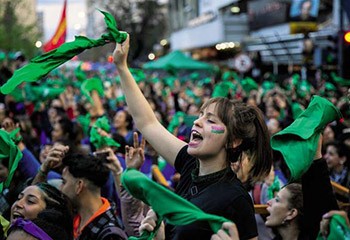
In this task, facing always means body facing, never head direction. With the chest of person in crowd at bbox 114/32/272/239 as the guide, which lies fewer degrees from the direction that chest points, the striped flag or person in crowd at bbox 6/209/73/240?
the person in crowd

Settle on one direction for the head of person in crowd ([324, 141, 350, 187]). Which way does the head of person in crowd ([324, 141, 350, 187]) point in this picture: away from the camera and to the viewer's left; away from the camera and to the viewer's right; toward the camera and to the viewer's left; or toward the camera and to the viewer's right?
toward the camera and to the viewer's left

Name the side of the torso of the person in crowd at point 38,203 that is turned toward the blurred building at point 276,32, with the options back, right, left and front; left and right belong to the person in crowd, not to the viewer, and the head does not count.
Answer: back

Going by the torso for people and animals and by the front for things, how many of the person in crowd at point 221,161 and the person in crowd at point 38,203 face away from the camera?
0

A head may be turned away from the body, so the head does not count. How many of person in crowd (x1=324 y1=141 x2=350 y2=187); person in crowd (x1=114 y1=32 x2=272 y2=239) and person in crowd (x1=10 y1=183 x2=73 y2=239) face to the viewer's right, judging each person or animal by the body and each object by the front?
0

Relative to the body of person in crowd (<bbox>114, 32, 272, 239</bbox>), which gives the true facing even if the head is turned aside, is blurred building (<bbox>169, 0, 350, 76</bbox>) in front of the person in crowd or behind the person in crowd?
behind

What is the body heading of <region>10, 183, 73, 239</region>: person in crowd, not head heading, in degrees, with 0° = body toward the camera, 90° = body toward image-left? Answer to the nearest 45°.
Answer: approximately 45°

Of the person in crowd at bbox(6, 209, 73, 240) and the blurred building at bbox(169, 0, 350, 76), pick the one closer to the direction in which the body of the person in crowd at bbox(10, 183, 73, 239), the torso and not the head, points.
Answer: the person in crowd

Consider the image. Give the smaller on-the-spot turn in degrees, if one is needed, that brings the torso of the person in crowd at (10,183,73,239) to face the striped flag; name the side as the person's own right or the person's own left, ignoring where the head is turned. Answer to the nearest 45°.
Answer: approximately 135° to the person's own right

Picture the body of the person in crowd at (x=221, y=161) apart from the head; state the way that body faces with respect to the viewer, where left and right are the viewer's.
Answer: facing the viewer and to the left of the viewer

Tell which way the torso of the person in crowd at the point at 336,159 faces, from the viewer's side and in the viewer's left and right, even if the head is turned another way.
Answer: facing to the left of the viewer

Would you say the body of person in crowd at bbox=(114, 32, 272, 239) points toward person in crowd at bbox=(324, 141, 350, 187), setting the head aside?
no
